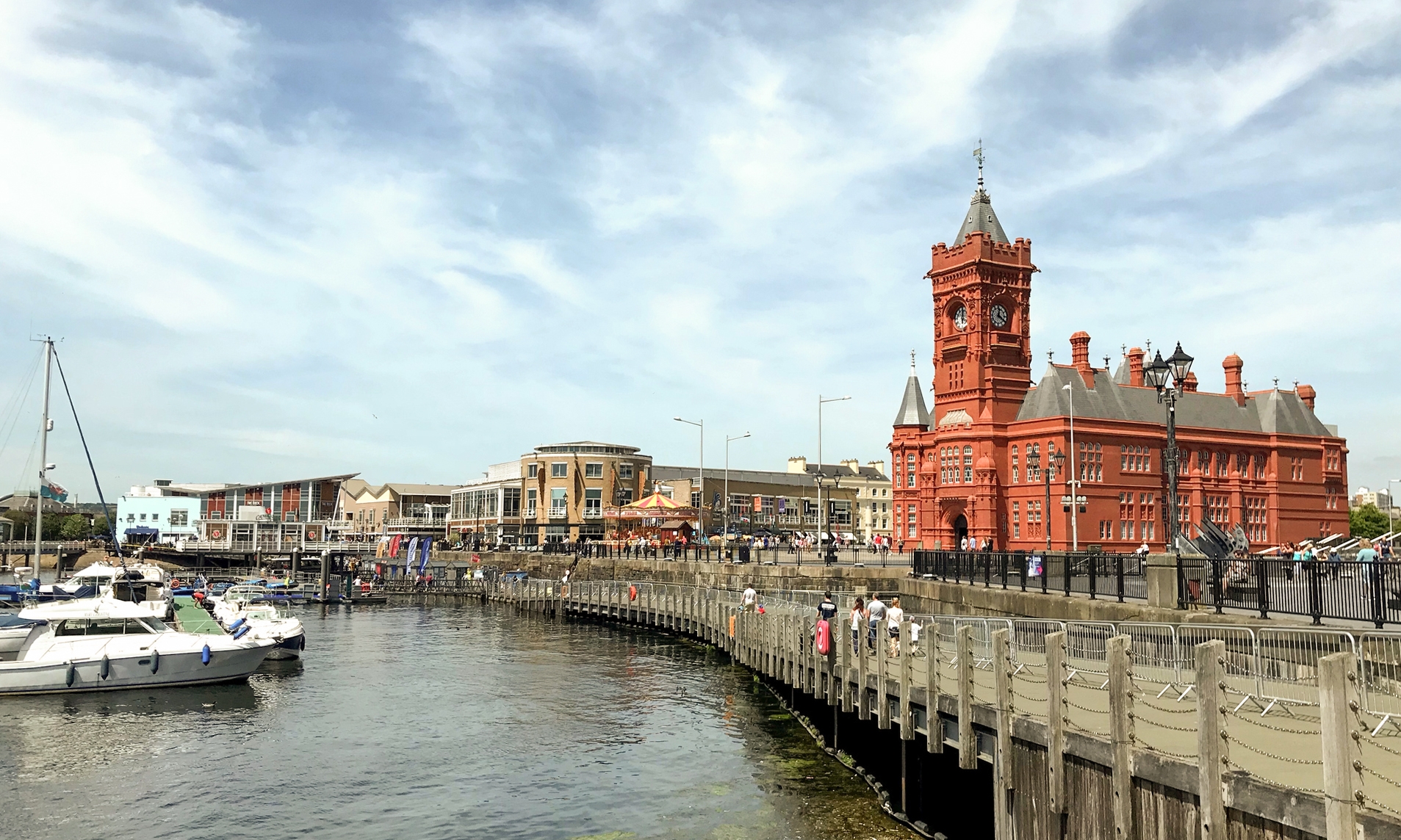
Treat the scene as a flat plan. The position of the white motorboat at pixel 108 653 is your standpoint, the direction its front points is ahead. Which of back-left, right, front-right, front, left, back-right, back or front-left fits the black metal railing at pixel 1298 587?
front-right

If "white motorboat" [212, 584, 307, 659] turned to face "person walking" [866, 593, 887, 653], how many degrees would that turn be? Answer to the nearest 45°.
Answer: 0° — it already faces them

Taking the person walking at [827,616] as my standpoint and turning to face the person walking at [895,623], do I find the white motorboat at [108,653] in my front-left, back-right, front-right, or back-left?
back-right

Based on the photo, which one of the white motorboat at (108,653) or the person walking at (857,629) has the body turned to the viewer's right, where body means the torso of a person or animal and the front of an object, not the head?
the white motorboat

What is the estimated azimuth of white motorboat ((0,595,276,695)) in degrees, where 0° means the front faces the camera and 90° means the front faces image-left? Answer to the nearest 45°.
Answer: approximately 270°
